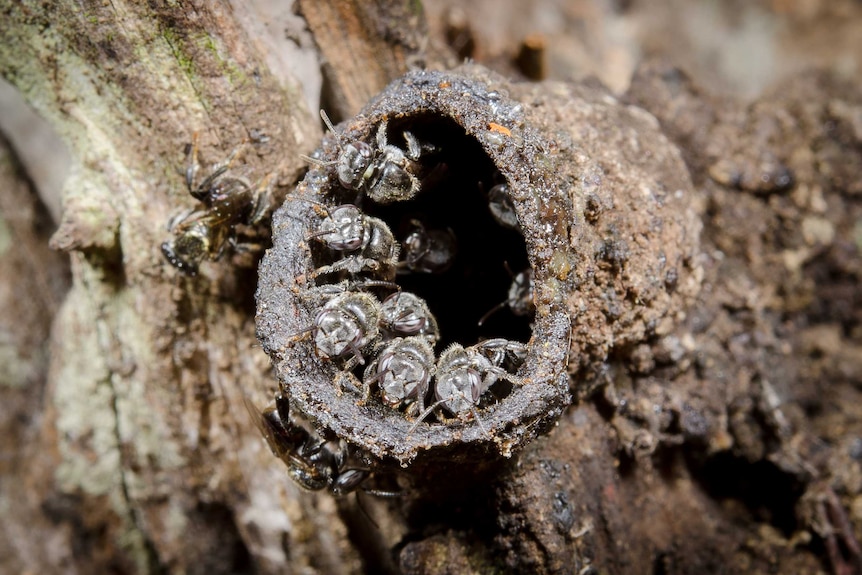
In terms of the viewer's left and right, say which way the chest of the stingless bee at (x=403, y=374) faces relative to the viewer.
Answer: facing the viewer
